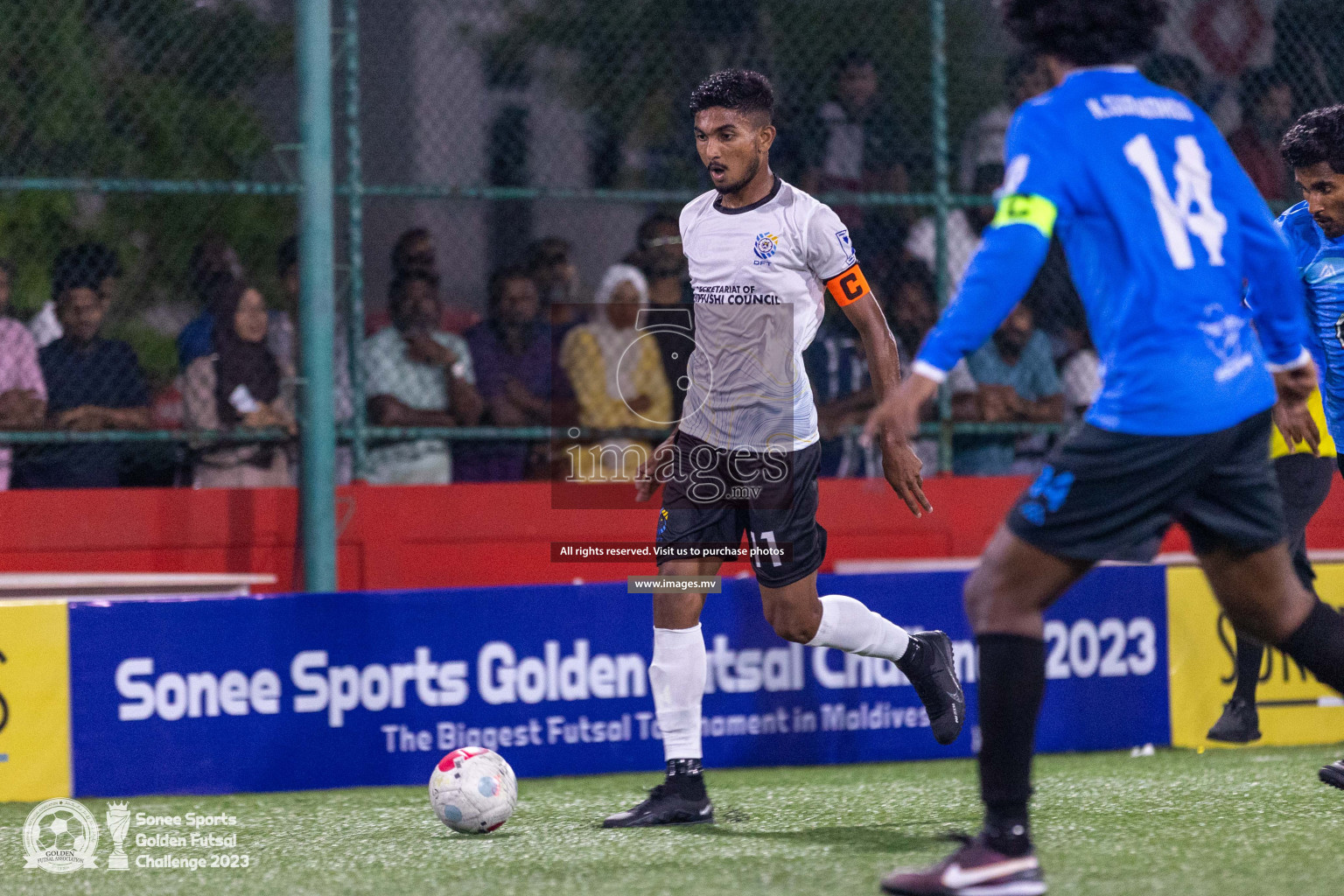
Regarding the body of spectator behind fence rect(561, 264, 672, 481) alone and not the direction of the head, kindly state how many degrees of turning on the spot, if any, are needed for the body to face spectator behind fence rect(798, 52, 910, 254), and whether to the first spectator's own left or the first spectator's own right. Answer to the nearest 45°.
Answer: approximately 135° to the first spectator's own left

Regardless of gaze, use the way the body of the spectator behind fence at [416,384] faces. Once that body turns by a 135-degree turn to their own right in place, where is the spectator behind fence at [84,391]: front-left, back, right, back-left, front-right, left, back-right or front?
front-left

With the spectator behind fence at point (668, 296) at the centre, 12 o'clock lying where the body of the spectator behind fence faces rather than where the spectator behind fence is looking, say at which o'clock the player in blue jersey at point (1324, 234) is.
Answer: The player in blue jersey is roughly at 11 o'clock from the spectator behind fence.

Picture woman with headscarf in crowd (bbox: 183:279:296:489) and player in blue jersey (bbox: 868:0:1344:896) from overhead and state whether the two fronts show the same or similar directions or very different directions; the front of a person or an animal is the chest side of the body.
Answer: very different directions

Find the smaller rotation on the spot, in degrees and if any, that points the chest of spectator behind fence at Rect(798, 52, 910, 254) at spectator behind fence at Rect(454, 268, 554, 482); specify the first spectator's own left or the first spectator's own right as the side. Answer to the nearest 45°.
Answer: approximately 45° to the first spectator's own right

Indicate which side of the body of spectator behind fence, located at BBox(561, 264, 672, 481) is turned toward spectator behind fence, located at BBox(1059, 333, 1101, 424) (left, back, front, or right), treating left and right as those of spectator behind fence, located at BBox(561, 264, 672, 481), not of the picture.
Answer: left

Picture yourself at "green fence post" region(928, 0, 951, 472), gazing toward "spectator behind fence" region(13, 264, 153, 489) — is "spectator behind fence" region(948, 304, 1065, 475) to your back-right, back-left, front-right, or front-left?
back-right

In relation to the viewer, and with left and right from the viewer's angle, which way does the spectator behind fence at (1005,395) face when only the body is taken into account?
facing the viewer

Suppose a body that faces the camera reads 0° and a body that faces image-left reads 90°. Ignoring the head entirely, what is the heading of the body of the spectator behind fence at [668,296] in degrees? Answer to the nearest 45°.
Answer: approximately 0°

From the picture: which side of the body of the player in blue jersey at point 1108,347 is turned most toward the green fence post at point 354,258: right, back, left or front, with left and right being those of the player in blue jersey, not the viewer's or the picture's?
front

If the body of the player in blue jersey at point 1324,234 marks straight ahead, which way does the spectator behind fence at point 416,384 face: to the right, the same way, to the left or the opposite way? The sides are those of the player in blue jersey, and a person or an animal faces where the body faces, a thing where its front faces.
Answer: to the left
